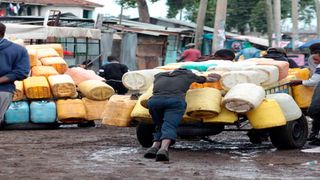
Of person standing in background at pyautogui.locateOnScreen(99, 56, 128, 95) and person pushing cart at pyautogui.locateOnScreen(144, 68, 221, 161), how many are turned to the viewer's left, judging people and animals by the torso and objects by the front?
0

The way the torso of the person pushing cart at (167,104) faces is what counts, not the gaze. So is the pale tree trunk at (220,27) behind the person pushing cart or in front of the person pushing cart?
in front

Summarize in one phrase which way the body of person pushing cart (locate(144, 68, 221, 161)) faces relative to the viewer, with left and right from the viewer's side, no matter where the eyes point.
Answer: facing away from the viewer and to the right of the viewer

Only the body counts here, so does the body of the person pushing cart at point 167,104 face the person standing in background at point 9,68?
no

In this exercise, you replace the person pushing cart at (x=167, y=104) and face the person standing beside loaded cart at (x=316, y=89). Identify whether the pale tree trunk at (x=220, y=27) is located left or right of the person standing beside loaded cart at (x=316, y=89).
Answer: left
